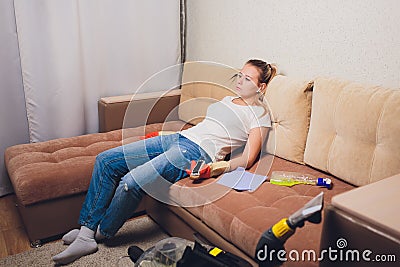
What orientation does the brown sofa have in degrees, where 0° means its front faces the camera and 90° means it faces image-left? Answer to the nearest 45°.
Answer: approximately 45°

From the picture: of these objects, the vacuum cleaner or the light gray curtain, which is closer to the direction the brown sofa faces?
the vacuum cleaner

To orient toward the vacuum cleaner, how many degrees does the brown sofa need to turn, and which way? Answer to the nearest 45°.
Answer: approximately 45° to its left
